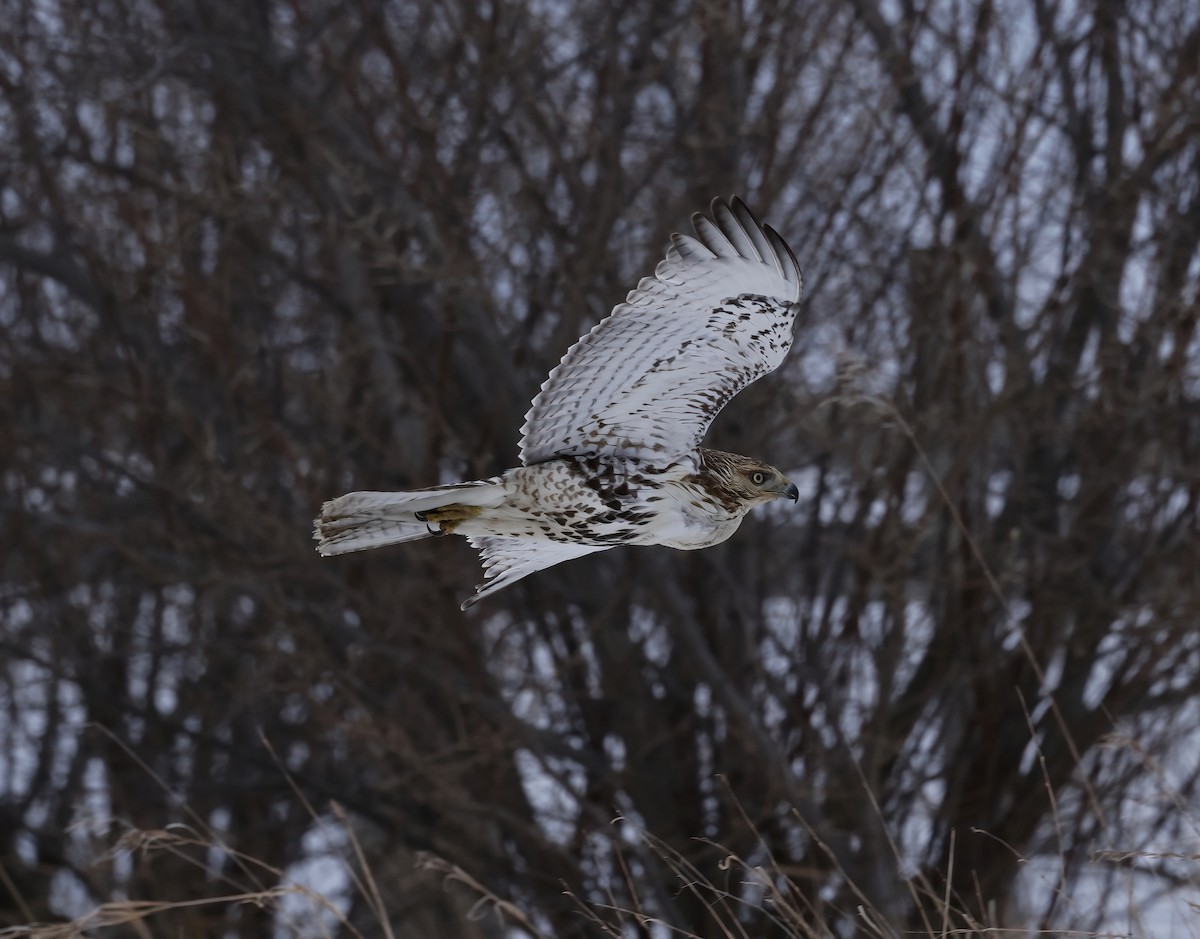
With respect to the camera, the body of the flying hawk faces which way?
to the viewer's right
